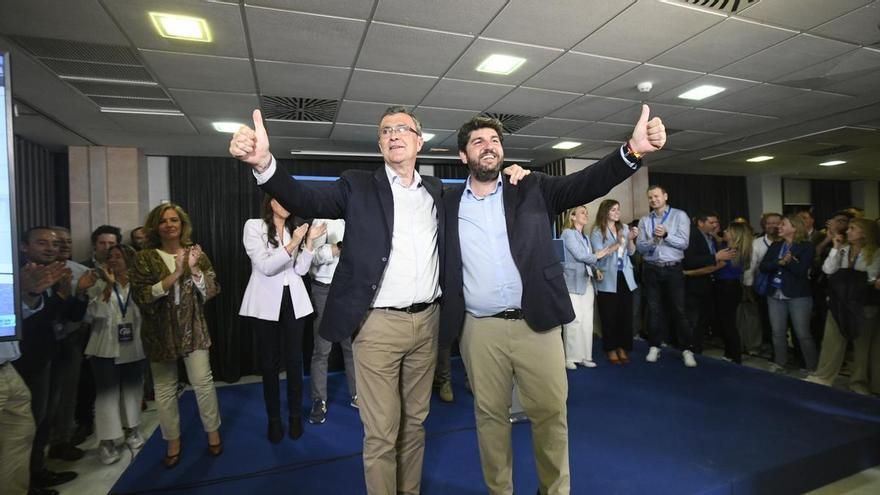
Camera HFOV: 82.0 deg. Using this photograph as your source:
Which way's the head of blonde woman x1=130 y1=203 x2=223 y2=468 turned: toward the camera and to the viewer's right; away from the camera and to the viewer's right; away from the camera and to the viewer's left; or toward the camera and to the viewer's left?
toward the camera and to the viewer's right

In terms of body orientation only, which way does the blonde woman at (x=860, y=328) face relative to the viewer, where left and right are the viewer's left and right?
facing the viewer and to the left of the viewer

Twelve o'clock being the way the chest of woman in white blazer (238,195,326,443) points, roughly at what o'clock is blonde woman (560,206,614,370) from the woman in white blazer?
The blonde woman is roughly at 10 o'clock from the woman in white blazer.

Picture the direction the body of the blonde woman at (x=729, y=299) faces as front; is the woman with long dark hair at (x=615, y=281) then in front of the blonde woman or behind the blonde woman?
in front

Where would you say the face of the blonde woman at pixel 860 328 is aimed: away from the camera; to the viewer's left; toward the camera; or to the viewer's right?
to the viewer's left

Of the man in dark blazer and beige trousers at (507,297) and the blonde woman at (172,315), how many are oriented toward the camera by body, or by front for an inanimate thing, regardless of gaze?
2

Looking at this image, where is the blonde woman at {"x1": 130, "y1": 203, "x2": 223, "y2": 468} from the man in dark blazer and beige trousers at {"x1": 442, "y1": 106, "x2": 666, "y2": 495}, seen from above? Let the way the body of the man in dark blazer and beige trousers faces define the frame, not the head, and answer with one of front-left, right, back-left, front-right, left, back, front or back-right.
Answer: right

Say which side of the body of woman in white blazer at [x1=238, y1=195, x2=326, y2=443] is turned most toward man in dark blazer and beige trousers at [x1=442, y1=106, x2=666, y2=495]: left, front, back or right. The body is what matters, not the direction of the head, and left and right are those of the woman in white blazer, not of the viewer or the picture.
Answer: front

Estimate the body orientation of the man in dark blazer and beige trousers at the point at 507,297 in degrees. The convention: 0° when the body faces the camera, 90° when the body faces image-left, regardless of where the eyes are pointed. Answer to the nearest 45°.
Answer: approximately 0°

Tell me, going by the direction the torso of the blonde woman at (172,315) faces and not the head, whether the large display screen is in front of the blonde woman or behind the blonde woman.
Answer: in front
